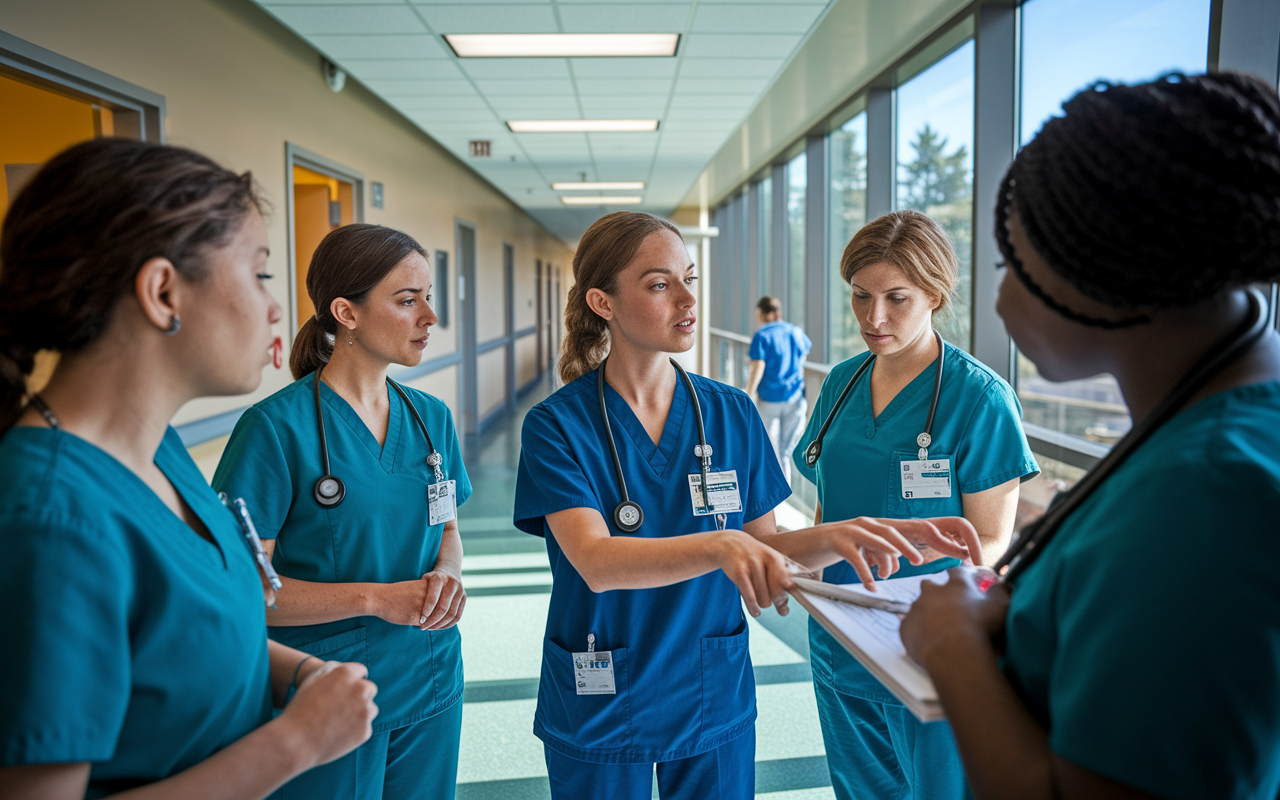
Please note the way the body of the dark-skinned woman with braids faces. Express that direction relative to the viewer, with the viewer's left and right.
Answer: facing to the left of the viewer

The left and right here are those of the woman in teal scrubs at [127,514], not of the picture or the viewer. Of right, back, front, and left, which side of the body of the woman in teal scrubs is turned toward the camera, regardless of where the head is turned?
right

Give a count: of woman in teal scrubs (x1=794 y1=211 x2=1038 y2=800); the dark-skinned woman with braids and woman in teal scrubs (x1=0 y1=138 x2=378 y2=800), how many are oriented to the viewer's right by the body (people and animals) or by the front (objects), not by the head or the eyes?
1

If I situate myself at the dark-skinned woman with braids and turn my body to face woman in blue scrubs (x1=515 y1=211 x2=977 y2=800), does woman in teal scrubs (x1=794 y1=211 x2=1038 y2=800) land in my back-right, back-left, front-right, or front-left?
front-right

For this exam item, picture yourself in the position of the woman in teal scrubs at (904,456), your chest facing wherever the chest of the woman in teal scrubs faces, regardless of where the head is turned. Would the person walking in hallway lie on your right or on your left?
on your right

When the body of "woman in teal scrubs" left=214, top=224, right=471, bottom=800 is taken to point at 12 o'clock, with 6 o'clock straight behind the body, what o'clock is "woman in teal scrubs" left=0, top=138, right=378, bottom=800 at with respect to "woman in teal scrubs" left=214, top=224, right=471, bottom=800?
"woman in teal scrubs" left=0, top=138, right=378, bottom=800 is roughly at 2 o'clock from "woman in teal scrubs" left=214, top=224, right=471, bottom=800.

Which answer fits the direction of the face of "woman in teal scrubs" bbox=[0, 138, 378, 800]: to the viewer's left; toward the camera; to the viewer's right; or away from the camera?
to the viewer's right

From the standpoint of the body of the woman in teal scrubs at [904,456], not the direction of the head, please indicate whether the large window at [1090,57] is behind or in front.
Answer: behind

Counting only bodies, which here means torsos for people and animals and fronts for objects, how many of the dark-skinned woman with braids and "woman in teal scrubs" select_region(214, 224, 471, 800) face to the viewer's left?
1

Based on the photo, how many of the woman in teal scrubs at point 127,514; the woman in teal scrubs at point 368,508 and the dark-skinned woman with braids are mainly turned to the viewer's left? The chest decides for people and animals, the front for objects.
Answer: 1

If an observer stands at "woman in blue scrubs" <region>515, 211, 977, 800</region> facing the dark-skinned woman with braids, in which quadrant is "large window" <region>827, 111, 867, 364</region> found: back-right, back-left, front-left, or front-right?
back-left

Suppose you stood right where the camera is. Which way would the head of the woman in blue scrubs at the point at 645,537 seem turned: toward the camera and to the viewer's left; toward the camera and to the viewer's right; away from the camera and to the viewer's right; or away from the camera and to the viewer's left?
toward the camera and to the viewer's right

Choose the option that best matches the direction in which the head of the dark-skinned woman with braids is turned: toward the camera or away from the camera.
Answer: away from the camera

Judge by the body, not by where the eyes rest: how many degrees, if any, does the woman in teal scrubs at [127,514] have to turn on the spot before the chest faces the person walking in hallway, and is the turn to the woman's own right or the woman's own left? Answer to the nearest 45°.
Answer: approximately 45° to the woman's own left

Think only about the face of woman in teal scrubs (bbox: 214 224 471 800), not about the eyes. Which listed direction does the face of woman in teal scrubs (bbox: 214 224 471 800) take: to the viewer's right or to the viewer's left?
to the viewer's right

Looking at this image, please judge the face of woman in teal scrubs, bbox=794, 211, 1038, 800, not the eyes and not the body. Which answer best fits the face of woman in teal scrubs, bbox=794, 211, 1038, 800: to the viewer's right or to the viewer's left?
to the viewer's left

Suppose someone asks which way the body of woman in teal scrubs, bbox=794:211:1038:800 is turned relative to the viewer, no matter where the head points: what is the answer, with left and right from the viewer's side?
facing the viewer and to the left of the viewer

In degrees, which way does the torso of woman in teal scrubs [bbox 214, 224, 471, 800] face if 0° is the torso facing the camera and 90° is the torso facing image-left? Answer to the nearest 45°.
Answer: approximately 315°
